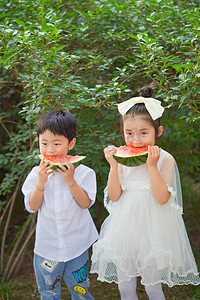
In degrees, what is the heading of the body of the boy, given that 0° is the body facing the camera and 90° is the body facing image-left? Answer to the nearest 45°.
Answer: approximately 0°

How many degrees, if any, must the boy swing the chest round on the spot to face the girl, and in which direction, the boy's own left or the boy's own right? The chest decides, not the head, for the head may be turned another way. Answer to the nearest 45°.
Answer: approximately 90° to the boy's own left

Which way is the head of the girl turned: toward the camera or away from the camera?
toward the camera
